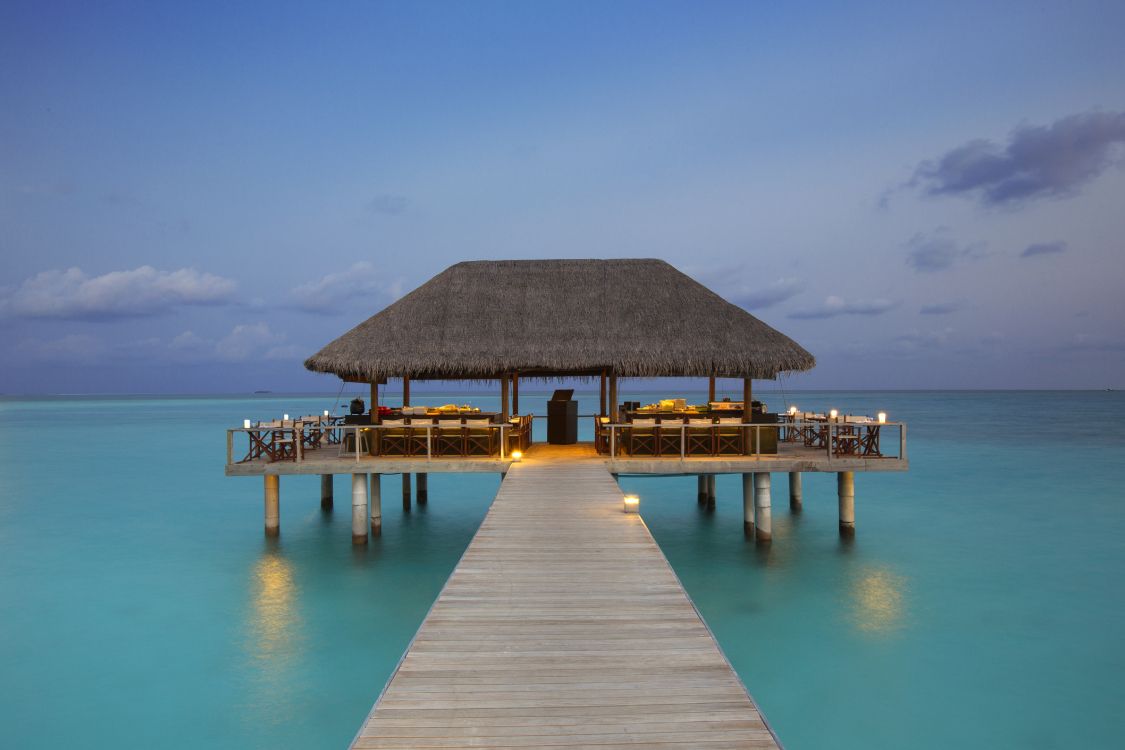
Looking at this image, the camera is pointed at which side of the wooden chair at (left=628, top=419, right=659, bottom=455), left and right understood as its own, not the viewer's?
back

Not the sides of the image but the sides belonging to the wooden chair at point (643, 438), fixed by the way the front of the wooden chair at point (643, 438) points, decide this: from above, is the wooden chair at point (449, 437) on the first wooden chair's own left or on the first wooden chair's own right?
on the first wooden chair's own left

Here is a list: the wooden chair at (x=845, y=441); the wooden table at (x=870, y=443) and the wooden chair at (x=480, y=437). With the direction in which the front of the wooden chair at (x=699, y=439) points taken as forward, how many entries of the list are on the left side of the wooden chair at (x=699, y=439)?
1

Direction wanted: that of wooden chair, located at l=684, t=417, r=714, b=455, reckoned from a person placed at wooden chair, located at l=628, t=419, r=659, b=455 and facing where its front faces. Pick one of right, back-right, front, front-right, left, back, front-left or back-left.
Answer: right

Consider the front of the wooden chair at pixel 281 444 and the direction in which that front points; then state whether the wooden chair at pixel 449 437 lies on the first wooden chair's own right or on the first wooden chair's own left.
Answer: on the first wooden chair's own right

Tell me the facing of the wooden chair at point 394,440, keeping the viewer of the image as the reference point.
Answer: facing away from the viewer

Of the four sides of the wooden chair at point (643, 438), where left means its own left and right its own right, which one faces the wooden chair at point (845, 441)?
right

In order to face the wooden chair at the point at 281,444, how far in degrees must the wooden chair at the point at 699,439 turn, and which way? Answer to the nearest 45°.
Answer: approximately 90° to its left

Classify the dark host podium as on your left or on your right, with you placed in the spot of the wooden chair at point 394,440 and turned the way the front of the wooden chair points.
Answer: on your right

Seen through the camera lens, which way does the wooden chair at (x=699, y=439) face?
facing away from the viewer

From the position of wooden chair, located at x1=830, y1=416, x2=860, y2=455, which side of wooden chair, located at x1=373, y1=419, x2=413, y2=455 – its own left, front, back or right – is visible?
right
